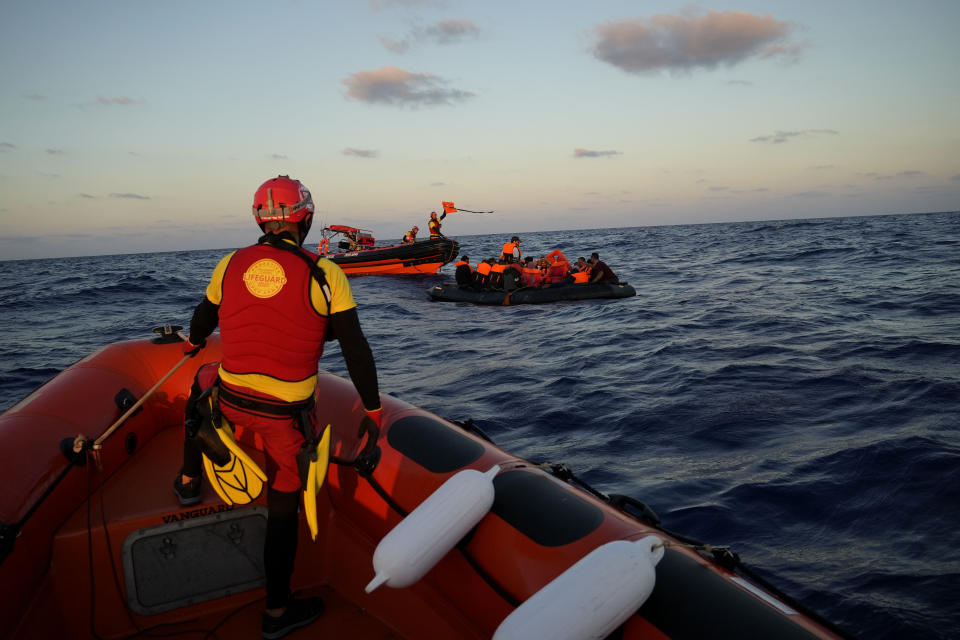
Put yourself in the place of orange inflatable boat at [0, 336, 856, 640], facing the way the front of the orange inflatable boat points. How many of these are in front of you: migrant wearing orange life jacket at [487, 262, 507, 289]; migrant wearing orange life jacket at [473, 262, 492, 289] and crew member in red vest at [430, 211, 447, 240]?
3

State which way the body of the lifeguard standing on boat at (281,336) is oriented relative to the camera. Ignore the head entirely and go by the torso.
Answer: away from the camera

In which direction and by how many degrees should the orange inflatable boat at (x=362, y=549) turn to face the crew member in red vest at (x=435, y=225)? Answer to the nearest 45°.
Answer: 0° — it already faces them

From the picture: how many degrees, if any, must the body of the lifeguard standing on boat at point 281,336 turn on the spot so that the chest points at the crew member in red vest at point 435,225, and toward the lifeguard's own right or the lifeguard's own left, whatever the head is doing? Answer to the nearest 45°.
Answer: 0° — they already face them

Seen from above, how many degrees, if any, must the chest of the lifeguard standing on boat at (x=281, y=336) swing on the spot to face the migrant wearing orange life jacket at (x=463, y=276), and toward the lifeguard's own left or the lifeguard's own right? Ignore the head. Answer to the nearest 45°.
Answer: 0° — they already face them

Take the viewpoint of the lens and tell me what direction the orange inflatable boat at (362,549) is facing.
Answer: facing away from the viewer

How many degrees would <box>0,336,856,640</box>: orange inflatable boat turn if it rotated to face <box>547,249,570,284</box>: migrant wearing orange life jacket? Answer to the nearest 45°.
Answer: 0° — it already faces them
